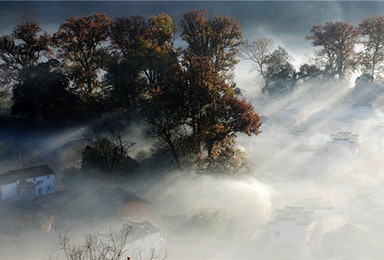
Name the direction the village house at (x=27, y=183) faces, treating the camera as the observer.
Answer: facing the viewer and to the right of the viewer

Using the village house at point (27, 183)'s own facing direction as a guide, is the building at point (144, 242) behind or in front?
in front

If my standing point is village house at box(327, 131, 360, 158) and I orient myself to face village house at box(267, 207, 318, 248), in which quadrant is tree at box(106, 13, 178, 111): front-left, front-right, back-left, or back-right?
front-right

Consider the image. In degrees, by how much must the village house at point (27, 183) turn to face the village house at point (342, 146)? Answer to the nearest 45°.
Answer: approximately 45° to its left
